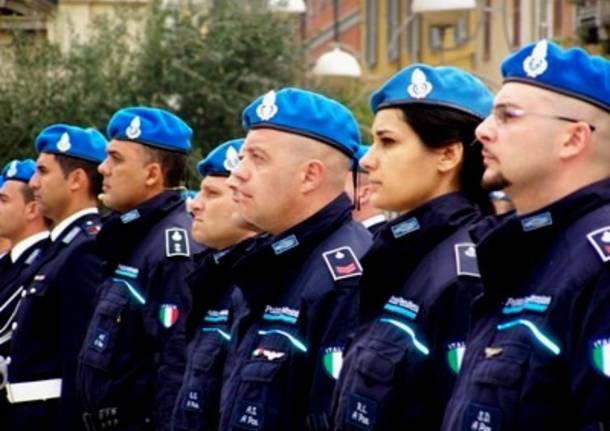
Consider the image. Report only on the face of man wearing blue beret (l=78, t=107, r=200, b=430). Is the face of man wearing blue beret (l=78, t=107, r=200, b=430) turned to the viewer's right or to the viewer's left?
to the viewer's left

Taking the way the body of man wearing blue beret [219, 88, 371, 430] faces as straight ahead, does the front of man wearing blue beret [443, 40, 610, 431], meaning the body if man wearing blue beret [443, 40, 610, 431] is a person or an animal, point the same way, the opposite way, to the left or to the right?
the same way

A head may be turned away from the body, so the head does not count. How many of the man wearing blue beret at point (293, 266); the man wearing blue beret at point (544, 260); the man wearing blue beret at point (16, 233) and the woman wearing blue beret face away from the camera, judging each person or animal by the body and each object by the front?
0

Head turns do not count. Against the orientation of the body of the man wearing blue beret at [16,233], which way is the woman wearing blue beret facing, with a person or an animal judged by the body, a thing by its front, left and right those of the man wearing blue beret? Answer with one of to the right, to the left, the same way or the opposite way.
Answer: the same way

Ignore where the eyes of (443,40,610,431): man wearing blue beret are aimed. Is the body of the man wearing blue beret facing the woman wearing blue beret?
no

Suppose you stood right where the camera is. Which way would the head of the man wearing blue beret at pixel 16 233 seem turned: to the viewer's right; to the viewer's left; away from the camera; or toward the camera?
to the viewer's left

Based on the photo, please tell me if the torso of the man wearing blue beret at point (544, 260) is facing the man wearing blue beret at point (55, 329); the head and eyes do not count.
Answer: no

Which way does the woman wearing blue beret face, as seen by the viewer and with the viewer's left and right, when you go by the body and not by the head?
facing the viewer and to the left of the viewer

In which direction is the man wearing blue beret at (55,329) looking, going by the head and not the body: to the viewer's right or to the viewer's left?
to the viewer's left

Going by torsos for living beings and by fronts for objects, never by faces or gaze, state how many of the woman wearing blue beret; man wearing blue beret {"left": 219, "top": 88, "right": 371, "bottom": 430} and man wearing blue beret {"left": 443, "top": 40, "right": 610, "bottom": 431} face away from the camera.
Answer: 0

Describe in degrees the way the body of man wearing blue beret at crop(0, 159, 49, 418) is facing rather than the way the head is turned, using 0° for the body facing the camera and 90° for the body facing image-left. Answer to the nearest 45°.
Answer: approximately 45°

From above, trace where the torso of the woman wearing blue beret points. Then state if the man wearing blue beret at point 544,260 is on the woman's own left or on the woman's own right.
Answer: on the woman's own left

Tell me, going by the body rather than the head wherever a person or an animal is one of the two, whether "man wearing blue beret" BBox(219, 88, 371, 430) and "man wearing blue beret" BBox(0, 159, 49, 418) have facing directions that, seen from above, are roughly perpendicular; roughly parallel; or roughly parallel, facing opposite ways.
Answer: roughly parallel
